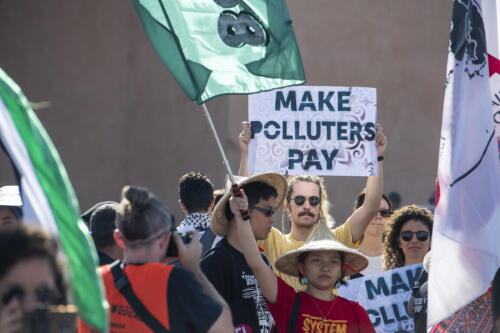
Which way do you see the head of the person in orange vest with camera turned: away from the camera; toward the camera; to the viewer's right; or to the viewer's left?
away from the camera

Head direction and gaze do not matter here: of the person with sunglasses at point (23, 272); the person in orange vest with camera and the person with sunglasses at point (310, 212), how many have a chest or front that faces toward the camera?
2

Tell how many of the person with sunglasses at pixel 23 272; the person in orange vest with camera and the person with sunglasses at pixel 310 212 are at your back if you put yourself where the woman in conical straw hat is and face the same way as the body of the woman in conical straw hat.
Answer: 1

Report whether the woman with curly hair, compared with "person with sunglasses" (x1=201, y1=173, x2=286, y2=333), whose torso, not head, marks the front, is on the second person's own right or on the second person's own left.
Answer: on the second person's own left

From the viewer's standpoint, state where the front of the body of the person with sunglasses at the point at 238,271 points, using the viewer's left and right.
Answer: facing the viewer and to the right of the viewer

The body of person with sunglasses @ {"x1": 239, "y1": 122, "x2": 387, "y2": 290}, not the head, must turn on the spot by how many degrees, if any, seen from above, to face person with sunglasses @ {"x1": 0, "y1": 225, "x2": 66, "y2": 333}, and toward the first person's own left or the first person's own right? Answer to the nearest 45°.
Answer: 0° — they already face them

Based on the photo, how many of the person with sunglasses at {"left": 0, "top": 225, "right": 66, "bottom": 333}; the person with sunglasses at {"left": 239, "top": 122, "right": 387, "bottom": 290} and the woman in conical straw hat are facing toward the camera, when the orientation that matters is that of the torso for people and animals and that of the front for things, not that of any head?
3

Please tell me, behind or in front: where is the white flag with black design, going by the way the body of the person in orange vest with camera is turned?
in front

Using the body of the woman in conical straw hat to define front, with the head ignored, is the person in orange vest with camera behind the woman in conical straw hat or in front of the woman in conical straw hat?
in front

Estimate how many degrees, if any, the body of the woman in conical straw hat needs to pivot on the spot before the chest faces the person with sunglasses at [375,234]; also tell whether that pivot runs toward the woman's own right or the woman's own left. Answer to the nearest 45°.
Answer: approximately 180°

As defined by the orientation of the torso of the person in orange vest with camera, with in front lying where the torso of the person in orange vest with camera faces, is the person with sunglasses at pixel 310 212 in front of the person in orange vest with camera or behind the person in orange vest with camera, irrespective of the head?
in front
